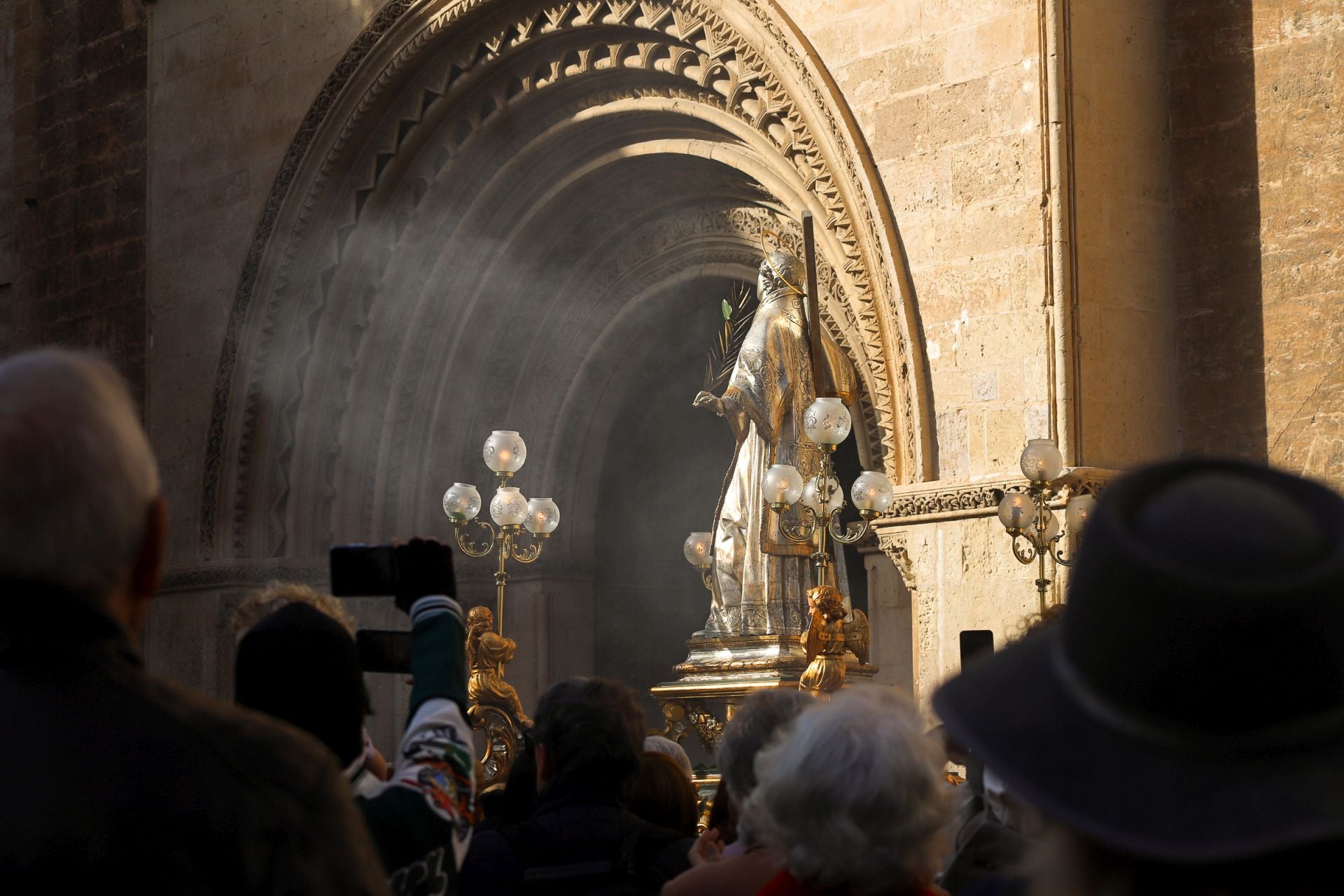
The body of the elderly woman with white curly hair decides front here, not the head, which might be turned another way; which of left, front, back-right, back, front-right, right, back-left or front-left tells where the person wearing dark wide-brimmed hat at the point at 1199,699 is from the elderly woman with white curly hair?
back

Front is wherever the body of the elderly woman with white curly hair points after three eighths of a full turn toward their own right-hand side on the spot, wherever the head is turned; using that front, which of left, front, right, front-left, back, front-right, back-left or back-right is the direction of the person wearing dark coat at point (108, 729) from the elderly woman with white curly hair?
right

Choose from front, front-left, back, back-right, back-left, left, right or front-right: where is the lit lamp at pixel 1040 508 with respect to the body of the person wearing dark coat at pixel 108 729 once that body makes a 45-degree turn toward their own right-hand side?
front

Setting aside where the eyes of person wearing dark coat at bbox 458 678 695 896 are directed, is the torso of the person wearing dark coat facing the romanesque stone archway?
yes

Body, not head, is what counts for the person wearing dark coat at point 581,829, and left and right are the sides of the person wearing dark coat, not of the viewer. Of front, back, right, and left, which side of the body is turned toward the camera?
back

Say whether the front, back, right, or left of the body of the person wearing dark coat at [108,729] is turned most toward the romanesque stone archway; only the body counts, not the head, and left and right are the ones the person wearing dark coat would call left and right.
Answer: front

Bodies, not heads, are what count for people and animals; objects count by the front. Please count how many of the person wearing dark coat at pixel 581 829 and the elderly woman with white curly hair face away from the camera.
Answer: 2

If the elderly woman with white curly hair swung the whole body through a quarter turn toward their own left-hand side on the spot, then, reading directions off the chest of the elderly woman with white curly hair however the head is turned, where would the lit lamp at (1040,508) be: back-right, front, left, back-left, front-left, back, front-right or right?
right

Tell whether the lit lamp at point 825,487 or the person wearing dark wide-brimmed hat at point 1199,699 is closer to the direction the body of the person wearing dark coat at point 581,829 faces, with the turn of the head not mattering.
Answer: the lit lamp

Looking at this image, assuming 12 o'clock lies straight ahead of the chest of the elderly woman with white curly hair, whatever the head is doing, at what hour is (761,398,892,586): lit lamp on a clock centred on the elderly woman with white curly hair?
The lit lamp is roughly at 12 o'clock from the elderly woman with white curly hair.

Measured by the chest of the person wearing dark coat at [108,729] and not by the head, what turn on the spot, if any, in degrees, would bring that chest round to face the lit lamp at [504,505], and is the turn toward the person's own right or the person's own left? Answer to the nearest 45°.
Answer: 0° — they already face it

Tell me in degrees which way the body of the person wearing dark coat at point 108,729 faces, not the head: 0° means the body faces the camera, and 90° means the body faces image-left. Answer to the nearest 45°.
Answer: approximately 180°

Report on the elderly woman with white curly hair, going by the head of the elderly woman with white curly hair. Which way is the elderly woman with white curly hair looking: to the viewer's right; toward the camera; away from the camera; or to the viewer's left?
away from the camera

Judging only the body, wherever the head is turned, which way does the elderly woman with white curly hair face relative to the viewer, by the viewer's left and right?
facing away from the viewer

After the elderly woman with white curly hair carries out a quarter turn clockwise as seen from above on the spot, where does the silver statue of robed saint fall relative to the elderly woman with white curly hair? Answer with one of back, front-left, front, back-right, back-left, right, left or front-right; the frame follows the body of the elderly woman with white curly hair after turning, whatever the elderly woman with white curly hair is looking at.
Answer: left
